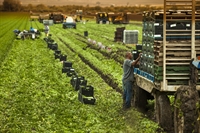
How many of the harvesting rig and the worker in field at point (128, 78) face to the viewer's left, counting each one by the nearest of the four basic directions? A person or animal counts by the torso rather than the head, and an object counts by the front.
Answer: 0

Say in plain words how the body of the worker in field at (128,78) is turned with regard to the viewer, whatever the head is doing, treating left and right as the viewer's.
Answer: facing to the right of the viewer

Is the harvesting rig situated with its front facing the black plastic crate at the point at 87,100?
no

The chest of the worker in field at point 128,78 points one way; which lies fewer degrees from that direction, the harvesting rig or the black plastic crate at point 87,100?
the harvesting rig

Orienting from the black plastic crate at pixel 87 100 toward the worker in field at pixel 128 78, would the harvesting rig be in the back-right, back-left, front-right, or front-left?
front-right

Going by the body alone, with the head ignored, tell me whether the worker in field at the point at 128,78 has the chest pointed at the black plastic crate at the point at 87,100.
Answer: no

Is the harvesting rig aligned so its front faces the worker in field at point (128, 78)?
no
